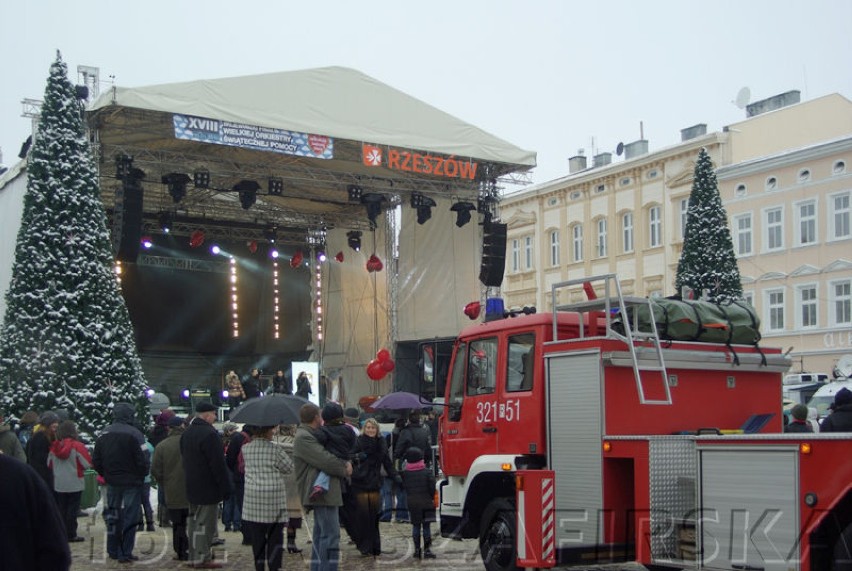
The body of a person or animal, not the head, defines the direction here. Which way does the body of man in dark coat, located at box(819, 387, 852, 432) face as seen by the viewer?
away from the camera

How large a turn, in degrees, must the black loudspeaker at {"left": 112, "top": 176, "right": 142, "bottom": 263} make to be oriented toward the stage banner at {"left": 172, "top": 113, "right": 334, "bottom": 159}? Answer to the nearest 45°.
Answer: approximately 45° to its left

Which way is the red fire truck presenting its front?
to the viewer's left

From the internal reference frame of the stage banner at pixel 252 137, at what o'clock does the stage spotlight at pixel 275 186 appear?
The stage spotlight is roughly at 8 o'clock from the stage banner.

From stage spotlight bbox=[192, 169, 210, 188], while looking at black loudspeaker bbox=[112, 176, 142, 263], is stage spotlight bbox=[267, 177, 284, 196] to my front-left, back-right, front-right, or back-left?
back-left

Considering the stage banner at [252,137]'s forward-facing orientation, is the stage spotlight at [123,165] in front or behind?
behind

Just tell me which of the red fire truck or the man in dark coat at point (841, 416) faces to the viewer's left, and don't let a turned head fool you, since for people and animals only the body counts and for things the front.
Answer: the red fire truck

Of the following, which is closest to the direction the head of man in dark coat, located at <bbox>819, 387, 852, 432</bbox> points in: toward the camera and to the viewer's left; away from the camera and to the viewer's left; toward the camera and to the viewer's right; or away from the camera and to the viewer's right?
away from the camera and to the viewer's left

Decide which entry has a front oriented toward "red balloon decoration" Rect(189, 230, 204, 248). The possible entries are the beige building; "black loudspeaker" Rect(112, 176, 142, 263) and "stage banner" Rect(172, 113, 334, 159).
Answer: the beige building

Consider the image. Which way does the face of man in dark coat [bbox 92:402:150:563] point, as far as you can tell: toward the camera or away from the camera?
away from the camera

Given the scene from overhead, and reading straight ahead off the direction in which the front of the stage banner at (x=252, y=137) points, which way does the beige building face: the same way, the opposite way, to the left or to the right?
to the right

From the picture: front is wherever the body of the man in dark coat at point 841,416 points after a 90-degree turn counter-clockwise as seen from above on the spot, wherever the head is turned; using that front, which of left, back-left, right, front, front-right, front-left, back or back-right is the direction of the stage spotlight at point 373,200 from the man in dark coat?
front-right

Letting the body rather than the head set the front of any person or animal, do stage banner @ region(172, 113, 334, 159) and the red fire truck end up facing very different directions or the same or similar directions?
very different directions
